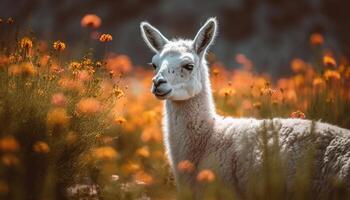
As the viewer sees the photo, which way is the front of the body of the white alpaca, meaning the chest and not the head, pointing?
to the viewer's left

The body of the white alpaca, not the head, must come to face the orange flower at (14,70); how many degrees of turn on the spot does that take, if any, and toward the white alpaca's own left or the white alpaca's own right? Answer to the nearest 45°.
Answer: approximately 45° to the white alpaca's own left

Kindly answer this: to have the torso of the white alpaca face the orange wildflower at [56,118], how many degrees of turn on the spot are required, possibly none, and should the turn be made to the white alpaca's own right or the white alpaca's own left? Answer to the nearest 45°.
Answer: approximately 45° to the white alpaca's own left

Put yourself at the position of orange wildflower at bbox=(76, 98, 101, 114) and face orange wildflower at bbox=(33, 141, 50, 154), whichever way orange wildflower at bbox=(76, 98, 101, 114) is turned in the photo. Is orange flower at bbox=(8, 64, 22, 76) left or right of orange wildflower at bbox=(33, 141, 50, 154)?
right
